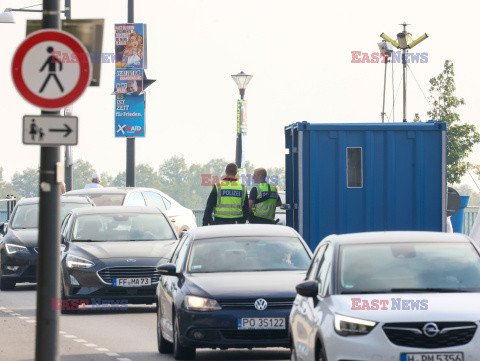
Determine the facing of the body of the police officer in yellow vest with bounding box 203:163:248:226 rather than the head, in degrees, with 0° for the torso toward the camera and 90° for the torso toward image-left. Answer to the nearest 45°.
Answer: approximately 180°

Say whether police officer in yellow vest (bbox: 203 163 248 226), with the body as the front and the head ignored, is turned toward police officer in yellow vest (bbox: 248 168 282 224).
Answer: no

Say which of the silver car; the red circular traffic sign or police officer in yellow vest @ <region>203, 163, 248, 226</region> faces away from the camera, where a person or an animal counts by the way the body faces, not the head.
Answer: the police officer in yellow vest

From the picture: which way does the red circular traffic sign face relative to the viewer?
toward the camera

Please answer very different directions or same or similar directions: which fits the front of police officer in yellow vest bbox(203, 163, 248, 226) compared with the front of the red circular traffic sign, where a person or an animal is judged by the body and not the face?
very different directions

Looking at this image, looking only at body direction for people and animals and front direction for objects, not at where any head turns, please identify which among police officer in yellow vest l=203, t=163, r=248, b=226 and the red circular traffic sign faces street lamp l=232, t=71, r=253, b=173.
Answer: the police officer in yellow vest

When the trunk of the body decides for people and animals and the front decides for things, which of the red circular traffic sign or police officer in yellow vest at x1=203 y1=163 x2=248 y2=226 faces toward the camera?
the red circular traffic sign

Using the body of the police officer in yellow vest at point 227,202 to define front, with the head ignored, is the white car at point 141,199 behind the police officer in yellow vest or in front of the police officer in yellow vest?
in front

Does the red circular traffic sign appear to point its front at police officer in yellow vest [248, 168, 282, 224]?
no

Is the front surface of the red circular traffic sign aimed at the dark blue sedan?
no

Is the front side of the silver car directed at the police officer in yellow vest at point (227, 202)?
no
